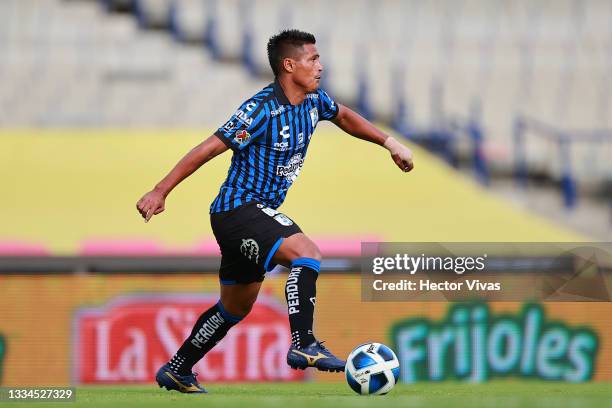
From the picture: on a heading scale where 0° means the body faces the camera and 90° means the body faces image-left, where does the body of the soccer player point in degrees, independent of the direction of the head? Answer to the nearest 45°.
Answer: approximately 315°
